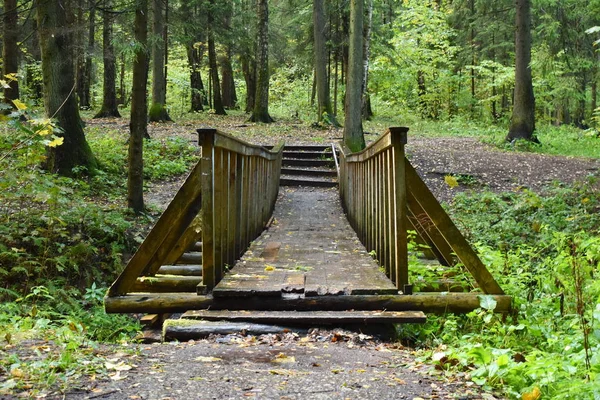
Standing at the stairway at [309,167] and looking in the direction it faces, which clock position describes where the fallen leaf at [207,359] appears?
The fallen leaf is roughly at 12 o'clock from the stairway.

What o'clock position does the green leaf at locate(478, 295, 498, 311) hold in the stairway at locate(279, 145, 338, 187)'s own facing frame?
The green leaf is roughly at 12 o'clock from the stairway.

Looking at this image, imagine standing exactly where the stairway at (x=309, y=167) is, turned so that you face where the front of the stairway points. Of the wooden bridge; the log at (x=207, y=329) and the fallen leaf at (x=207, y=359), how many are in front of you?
3

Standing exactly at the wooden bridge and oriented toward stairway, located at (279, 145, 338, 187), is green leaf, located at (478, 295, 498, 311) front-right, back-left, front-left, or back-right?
back-right

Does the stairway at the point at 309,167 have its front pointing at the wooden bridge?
yes

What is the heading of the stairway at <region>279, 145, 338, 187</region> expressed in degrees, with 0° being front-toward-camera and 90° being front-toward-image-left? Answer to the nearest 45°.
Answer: approximately 0°

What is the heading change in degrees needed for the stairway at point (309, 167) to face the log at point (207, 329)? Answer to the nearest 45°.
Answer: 0° — it already faces it
